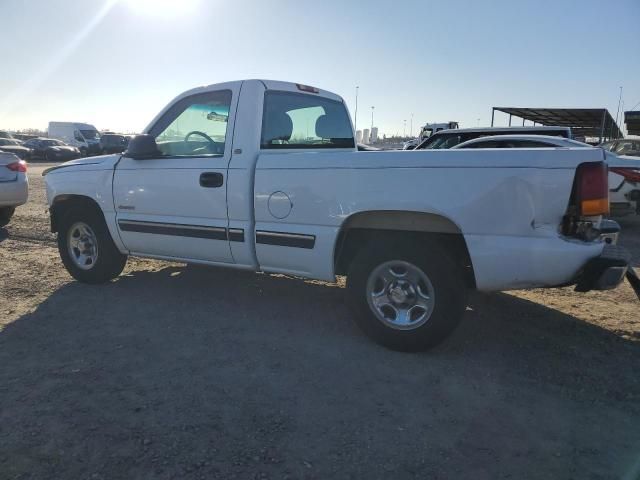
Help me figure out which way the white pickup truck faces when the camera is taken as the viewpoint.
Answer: facing away from the viewer and to the left of the viewer

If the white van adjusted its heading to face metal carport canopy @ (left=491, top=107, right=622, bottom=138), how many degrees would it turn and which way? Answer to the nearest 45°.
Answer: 0° — it already faces it

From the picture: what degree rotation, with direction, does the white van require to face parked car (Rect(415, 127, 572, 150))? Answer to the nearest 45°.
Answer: approximately 45° to its right

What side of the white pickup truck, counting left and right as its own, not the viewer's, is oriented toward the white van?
front

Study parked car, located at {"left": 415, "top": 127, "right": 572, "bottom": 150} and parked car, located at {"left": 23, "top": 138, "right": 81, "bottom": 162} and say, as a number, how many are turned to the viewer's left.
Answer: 1

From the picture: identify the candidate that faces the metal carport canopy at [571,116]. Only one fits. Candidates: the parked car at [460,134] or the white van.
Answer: the white van

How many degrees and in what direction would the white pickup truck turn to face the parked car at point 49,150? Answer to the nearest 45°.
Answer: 0° — it already faces it

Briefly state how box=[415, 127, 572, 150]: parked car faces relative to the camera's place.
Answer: facing to the left of the viewer

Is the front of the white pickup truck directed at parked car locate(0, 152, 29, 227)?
yes

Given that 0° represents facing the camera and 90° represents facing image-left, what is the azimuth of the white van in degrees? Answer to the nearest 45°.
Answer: approximately 315°

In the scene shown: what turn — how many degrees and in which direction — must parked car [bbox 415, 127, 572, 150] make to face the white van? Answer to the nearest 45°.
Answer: approximately 45° to its right
